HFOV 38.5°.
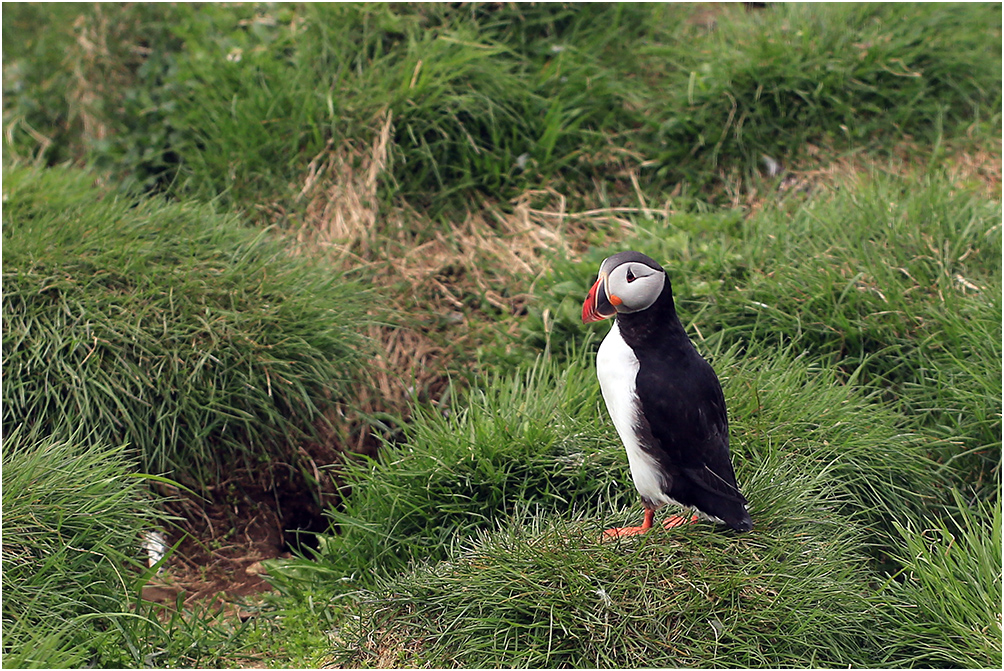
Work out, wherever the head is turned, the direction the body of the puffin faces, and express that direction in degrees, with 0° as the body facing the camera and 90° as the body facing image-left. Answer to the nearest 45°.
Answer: approximately 90°
